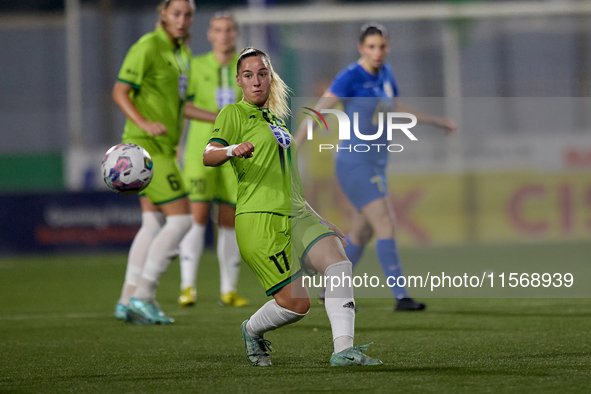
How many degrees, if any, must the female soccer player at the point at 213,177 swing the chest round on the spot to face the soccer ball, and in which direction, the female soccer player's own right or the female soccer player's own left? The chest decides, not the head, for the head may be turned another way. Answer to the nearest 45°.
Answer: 0° — they already face it

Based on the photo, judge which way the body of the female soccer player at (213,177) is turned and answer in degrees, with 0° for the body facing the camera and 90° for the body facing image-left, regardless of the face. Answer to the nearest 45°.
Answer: approximately 0°

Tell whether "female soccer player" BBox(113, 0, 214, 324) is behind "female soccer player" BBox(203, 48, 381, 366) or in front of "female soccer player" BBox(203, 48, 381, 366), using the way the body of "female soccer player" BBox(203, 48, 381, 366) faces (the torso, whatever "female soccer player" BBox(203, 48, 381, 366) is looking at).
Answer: behind

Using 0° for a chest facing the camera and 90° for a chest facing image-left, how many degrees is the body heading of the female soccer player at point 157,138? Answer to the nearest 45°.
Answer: approximately 315°
